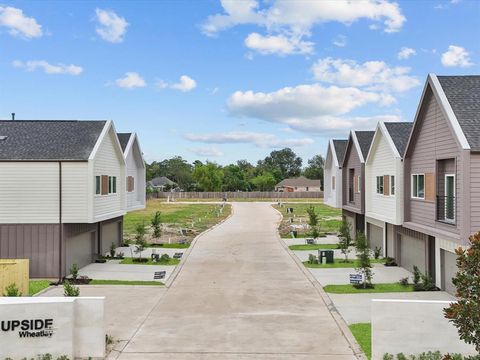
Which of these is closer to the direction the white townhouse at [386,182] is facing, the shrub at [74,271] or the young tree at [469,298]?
the shrub

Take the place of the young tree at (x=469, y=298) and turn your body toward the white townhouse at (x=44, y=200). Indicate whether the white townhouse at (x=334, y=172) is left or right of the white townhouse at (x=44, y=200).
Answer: right

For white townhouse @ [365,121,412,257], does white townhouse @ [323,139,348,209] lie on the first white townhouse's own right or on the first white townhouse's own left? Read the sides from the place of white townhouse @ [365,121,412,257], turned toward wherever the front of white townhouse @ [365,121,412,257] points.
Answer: on the first white townhouse's own right

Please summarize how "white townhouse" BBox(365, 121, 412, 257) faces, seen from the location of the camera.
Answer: facing the viewer and to the left of the viewer

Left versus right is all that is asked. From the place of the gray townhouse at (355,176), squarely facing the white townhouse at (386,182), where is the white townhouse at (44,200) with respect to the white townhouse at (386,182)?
right

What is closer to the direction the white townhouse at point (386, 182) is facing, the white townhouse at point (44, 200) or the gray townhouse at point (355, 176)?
the white townhouse

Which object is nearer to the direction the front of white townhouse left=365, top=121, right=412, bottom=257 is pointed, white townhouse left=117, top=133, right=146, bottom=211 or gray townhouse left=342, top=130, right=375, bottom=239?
the white townhouse

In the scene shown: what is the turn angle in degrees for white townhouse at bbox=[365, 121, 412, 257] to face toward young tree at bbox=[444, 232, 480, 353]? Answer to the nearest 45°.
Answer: approximately 45° to its left

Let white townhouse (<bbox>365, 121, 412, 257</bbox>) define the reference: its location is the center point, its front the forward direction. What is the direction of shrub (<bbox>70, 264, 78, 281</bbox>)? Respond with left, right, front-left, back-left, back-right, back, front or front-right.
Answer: front

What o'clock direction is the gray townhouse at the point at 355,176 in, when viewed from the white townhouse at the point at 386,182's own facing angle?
The gray townhouse is roughly at 4 o'clock from the white townhouse.

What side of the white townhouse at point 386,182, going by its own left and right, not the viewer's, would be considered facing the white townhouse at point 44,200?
front
